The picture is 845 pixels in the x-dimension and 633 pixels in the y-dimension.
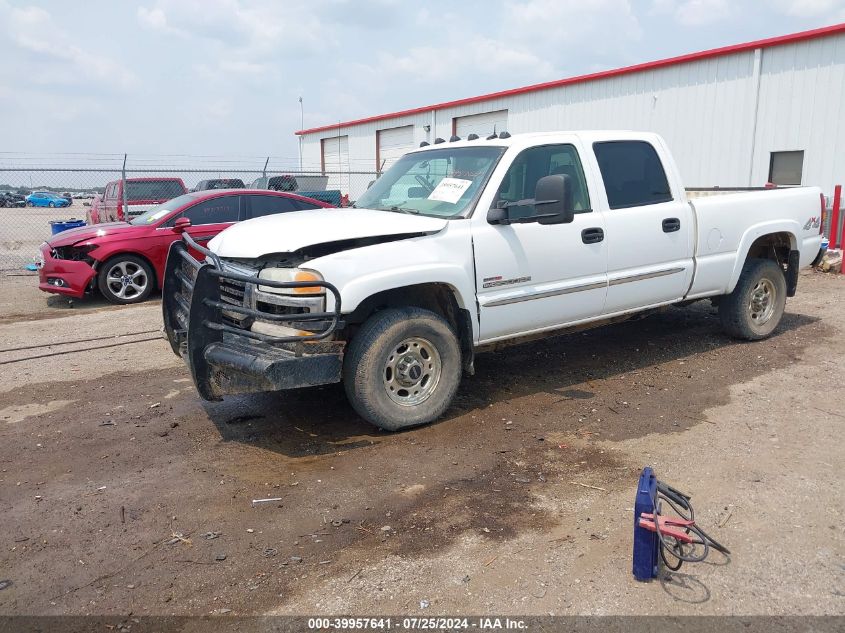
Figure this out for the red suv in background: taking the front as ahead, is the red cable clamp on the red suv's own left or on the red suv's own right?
on the red suv's own left

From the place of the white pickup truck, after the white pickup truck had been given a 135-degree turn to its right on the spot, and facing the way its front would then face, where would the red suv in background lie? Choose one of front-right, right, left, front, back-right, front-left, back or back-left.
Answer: front-left

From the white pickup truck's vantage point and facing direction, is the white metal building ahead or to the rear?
to the rear

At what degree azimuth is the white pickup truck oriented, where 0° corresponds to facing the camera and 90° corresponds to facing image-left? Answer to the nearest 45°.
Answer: approximately 45°

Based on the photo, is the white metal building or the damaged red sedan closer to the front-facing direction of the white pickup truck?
the damaged red sedan

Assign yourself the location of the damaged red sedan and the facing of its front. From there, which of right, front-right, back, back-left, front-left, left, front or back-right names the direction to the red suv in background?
back-right

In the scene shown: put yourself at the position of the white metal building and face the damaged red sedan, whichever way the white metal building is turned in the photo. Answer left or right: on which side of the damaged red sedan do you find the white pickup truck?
left

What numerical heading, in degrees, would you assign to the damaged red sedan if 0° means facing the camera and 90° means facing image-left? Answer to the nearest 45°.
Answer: approximately 45°

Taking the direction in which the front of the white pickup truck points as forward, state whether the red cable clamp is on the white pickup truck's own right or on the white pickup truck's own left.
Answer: on the white pickup truck's own left

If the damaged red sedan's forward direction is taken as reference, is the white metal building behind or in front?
behind
